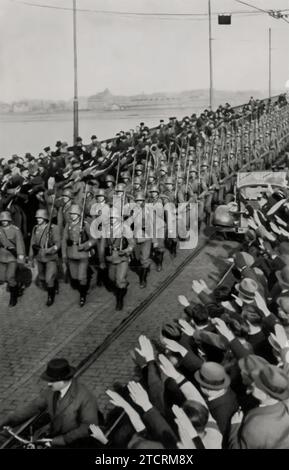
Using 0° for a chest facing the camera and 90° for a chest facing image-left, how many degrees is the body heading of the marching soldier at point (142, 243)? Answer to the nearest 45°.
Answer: approximately 45°

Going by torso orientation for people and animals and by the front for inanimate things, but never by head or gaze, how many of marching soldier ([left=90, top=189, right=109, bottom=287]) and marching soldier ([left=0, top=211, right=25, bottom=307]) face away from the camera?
0

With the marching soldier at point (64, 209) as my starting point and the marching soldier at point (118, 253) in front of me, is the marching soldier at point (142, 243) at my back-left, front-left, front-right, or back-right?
front-left

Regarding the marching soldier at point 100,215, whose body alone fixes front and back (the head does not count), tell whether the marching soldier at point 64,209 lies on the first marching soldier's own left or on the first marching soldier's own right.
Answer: on the first marching soldier's own right

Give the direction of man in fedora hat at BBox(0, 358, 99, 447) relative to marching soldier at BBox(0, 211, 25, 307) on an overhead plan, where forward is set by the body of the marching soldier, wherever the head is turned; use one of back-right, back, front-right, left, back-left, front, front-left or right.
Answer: front-left

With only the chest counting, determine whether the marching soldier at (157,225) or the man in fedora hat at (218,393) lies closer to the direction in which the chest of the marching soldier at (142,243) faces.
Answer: the man in fedora hat

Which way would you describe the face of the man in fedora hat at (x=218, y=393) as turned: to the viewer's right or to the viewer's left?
to the viewer's left

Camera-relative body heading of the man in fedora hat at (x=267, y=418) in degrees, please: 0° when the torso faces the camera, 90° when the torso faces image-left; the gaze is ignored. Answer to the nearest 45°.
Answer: approximately 135°

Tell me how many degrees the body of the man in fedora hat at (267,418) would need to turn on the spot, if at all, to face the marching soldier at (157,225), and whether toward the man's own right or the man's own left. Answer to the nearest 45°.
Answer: approximately 45° to the man's own right

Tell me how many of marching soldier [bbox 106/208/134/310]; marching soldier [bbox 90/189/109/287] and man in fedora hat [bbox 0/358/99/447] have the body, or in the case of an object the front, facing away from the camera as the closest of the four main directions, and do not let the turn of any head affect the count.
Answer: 0

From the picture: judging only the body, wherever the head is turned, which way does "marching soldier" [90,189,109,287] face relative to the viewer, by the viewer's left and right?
facing the viewer and to the left of the viewer

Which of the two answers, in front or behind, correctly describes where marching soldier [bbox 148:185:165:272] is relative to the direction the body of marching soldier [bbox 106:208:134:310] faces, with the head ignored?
behind

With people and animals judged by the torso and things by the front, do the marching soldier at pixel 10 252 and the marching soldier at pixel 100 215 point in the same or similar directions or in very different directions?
same or similar directions
